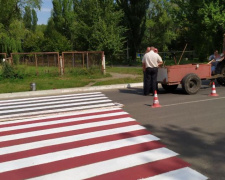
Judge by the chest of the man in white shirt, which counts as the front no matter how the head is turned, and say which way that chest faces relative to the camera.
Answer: away from the camera

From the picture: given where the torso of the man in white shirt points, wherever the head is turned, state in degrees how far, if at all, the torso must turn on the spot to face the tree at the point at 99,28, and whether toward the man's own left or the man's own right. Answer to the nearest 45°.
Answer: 0° — they already face it

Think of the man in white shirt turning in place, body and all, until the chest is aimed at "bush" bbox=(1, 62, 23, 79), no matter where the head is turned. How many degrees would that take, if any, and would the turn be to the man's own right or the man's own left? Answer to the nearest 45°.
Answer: approximately 45° to the man's own left

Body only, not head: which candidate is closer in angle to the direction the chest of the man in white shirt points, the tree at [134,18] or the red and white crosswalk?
the tree

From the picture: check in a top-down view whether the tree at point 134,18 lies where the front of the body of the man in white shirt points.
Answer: yes

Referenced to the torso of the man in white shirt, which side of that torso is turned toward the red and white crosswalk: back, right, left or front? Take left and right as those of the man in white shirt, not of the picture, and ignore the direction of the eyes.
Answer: back

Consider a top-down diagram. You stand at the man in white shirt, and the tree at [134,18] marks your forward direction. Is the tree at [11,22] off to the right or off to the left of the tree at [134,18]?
left

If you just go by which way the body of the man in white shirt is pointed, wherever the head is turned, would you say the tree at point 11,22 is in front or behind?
in front

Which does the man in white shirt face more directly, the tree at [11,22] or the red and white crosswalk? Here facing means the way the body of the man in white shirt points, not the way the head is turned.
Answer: the tree

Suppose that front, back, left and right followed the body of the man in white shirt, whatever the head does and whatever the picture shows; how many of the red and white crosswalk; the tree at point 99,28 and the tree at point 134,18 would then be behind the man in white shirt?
1

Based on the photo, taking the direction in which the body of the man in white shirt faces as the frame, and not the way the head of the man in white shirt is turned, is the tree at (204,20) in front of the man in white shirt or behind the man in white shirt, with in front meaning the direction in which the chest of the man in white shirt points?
in front
